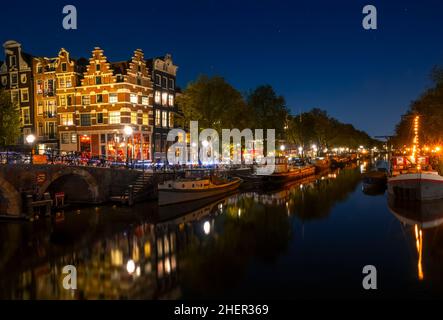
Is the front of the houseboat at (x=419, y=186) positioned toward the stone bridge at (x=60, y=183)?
no

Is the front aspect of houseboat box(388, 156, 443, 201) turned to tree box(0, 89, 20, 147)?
no

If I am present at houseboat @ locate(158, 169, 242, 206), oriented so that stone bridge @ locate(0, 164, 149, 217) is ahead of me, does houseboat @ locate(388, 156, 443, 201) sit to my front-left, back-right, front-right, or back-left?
back-left

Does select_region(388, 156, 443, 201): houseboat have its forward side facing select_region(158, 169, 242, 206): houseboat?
no

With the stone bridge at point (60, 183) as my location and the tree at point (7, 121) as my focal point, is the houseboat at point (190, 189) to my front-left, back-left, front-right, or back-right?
back-right
